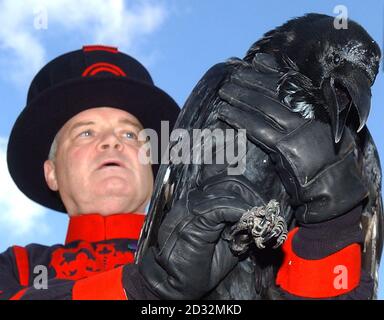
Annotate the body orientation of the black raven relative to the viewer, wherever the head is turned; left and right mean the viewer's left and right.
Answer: facing the viewer and to the right of the viewer

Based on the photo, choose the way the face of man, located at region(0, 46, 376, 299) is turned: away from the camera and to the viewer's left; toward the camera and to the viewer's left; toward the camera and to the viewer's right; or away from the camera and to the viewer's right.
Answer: toward the camera and to the viewer's right
